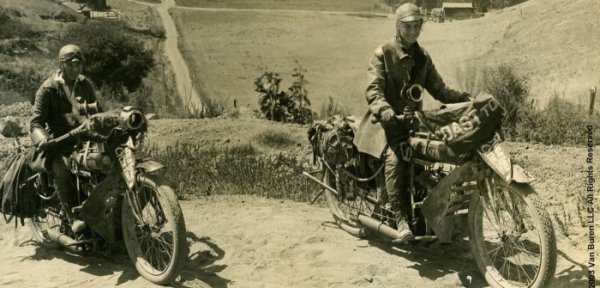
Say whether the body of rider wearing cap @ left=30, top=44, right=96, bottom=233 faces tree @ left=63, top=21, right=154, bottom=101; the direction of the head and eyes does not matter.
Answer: no

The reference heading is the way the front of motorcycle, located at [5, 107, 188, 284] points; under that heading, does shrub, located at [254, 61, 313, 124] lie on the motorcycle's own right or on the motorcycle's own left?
on the motorcycle's own left

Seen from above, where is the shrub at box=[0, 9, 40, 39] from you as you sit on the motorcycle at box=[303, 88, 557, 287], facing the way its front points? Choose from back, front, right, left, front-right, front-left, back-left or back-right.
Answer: back

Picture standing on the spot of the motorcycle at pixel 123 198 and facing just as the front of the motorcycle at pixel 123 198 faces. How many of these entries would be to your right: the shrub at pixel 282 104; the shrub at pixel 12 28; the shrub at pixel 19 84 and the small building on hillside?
0

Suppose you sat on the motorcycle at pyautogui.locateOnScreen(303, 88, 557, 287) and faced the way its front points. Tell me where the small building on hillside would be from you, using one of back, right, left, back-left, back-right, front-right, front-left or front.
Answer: back-left

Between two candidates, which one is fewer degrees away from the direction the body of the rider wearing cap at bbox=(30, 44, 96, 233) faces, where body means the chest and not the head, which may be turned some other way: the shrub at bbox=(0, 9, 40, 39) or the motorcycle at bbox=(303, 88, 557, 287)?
the motorcycle

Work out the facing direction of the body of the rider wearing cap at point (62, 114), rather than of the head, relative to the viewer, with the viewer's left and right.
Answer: facing the viewer and to the right of the viewer

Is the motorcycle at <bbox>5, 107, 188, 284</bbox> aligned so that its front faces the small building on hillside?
no

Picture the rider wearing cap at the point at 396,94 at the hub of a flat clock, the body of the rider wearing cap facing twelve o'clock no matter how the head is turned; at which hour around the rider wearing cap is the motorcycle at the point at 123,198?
The motorcycle is roughly at 4 o'clock from the rider wearing cap.

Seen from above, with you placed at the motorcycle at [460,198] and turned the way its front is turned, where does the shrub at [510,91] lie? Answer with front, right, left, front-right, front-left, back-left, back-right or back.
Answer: back-left

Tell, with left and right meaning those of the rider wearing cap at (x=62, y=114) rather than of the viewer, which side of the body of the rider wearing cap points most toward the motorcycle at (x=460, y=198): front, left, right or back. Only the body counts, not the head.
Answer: front

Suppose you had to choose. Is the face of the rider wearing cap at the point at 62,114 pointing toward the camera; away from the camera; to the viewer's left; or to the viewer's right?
toward the camera

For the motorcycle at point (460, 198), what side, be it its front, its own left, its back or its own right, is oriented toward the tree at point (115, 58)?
back

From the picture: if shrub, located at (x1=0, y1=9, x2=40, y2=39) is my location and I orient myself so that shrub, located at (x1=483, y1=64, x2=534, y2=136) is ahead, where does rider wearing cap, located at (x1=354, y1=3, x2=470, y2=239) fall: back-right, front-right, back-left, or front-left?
front-right

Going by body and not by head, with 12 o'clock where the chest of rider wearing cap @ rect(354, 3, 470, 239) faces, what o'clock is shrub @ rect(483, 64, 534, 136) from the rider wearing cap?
The shrub is roughly at 8 o'clock from the rider wearing cap.

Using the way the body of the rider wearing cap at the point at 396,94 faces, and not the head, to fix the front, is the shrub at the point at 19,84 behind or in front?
behind

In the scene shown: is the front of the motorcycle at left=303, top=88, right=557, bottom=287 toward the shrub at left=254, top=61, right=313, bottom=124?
no
